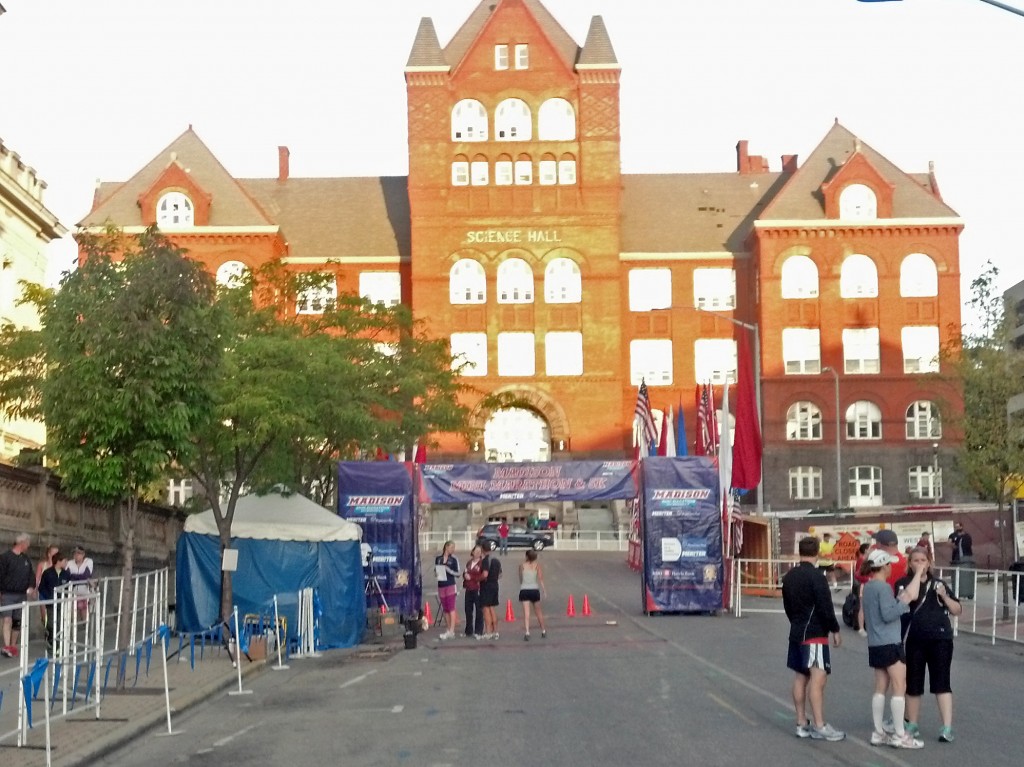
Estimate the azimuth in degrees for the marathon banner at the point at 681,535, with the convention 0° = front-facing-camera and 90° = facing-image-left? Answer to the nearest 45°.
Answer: approximately 0°

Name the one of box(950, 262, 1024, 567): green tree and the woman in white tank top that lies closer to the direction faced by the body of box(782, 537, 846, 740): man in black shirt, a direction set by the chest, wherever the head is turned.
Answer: the green tree

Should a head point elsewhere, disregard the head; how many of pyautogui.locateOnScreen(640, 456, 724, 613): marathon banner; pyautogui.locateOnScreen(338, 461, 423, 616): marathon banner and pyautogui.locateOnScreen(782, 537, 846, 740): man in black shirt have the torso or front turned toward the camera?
2

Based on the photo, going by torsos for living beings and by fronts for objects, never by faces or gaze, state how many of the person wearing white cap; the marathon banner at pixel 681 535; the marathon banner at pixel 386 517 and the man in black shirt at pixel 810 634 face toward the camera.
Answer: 2

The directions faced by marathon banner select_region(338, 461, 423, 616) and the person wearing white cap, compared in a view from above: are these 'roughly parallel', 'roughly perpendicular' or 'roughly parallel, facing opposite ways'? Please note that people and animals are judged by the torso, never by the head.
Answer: roughly perpendicular

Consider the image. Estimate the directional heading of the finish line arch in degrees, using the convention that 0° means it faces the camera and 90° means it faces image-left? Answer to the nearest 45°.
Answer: approximately 0°

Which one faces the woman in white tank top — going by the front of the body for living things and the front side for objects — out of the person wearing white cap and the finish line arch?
the finish line arch

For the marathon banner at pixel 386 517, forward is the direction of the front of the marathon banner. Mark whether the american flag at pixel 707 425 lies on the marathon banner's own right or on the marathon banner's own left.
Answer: on the marathon banner's own left

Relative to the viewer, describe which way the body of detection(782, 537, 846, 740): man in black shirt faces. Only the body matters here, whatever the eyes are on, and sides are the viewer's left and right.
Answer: facing away from the viewer and to the right of the viewer
